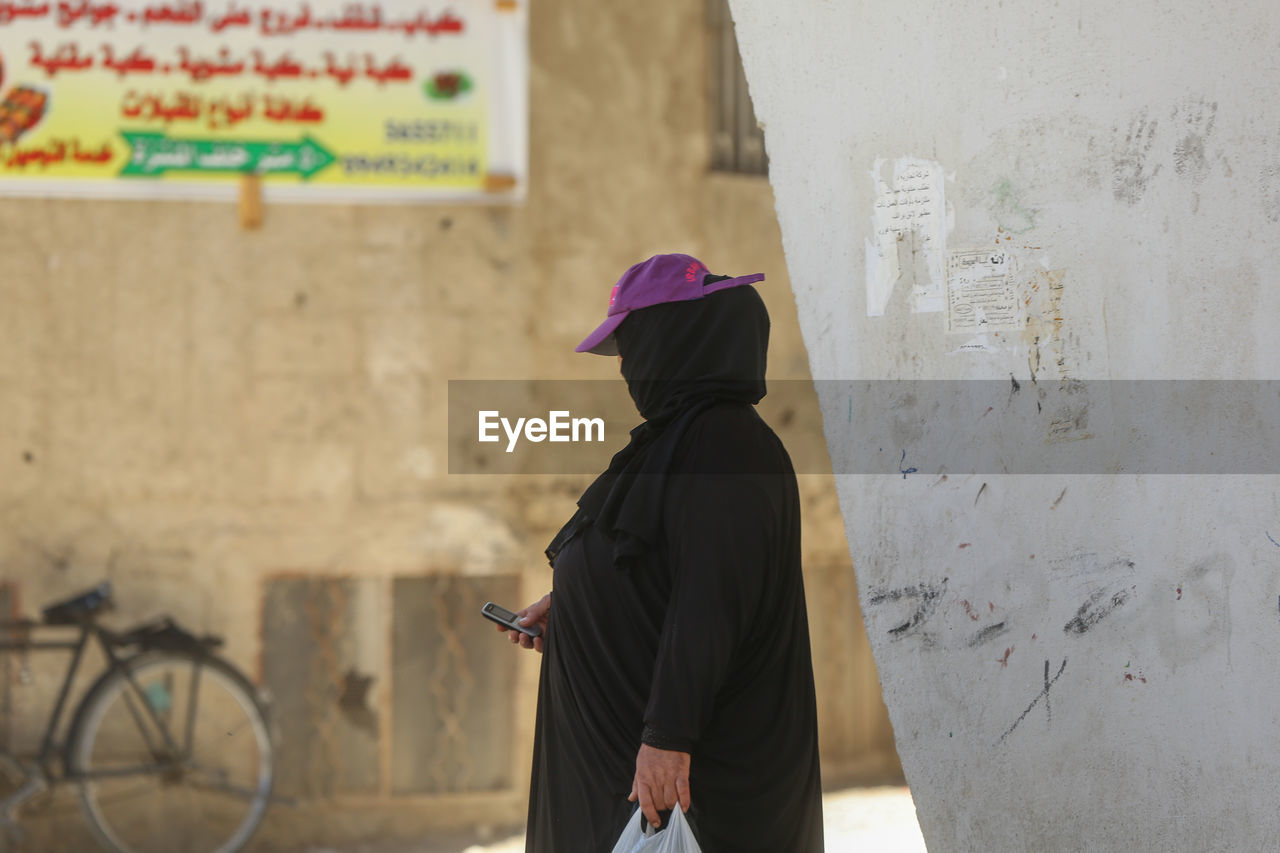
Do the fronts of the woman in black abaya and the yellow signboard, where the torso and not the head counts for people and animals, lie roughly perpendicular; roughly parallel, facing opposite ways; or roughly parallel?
roughly perpendicular

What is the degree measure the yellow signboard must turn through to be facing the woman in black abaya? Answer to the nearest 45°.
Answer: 0° — it already faces them

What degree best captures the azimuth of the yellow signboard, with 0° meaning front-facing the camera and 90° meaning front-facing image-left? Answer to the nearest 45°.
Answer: approximately 0°

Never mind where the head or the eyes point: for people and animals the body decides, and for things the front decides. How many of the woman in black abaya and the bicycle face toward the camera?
0

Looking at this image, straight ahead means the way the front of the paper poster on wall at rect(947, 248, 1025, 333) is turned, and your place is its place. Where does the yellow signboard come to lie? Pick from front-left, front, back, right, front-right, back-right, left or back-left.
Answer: back-right

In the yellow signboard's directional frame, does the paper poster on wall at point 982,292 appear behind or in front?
in front

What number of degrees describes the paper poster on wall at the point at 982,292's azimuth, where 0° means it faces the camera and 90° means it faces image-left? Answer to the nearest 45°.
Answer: approximately 0°

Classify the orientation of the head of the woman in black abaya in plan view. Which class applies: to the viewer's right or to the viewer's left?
to the viewer's left

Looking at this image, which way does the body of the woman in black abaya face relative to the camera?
to the viewer's left
